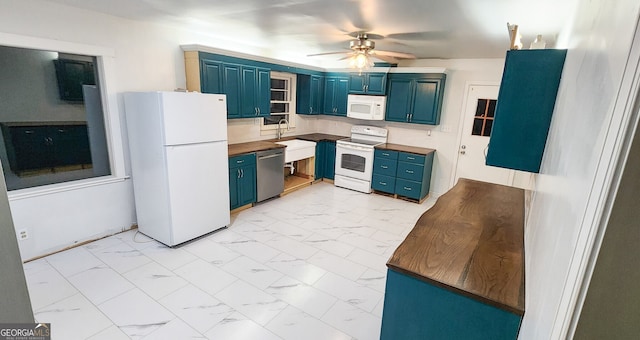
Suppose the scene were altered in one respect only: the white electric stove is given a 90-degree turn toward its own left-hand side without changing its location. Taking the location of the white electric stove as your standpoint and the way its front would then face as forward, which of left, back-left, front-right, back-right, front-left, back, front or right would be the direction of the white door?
front-left

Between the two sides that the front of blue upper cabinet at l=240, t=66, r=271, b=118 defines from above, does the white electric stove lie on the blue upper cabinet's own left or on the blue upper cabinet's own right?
on the blue upper cabinet's own left

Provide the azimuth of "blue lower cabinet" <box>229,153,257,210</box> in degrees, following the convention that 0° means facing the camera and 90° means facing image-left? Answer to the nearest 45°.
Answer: approximately 315°

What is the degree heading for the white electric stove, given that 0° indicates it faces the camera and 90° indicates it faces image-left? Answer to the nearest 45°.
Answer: approximately 45°
